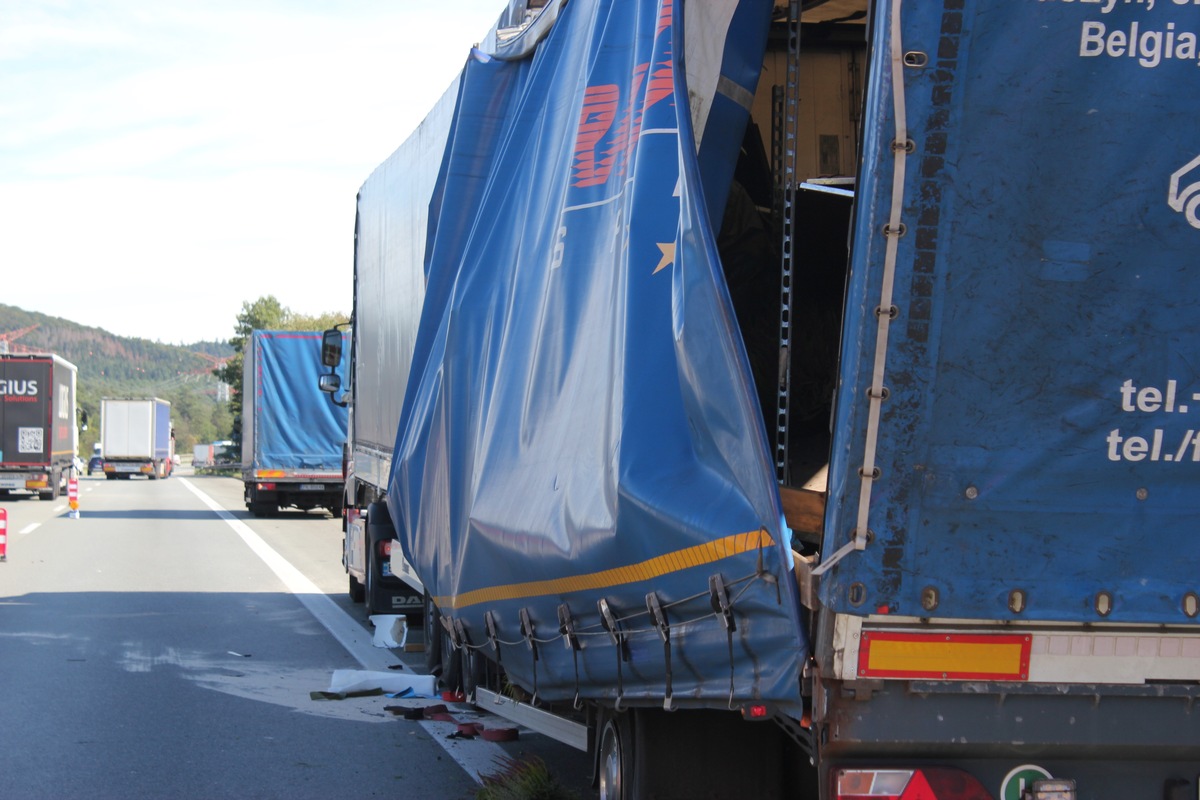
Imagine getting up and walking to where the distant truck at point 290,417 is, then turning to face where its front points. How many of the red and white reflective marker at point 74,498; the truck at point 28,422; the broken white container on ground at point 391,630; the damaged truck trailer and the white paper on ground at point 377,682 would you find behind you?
3

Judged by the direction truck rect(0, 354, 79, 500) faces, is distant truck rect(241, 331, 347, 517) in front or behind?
behind

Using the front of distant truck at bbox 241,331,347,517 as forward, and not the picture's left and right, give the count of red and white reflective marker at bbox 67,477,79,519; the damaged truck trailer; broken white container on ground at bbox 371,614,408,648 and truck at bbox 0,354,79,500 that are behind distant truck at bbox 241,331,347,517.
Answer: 2

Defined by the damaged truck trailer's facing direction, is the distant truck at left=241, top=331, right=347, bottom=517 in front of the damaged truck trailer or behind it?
in front

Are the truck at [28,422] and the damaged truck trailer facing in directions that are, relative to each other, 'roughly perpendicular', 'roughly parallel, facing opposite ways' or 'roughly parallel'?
roughly parallel

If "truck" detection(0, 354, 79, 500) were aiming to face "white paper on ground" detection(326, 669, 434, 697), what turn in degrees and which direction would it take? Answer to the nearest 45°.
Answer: approximately 180°

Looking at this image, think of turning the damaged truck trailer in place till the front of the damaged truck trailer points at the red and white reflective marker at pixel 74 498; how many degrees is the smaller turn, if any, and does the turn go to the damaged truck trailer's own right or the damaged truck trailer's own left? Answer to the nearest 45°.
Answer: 0° — it already faces it

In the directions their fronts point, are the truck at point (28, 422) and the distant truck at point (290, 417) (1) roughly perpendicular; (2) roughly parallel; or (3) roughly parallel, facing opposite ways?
roughly parallel

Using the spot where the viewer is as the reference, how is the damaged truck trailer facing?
facing away from the viewer and to the left of the viewer

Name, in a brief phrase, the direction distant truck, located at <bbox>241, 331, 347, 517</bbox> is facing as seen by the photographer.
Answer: facing away from the viewer

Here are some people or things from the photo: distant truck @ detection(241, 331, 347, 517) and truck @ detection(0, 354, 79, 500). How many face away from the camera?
2

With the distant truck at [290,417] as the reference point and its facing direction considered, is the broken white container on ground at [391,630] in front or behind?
behind

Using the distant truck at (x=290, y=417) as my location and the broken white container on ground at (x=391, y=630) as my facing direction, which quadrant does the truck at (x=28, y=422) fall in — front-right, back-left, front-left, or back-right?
back-right

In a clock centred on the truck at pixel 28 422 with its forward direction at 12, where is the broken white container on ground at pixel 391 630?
The broken white container on ground is roughly at 6 o'clock from the truck.

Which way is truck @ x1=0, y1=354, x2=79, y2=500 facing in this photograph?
away from the camera

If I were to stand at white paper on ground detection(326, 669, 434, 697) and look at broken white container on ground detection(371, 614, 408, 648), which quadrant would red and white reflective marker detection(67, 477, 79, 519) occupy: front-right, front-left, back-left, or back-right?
front-left
